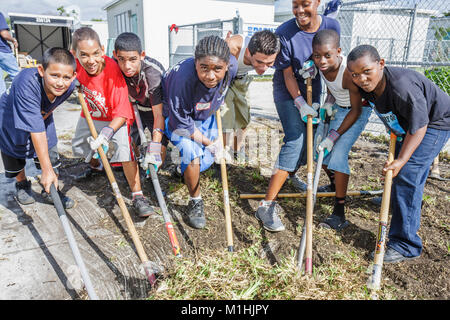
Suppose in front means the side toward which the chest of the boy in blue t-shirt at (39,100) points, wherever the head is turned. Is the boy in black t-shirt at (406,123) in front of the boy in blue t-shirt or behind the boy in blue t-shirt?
in front

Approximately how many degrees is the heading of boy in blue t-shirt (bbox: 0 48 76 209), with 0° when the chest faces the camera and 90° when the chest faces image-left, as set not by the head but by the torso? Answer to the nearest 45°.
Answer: approximately 315°

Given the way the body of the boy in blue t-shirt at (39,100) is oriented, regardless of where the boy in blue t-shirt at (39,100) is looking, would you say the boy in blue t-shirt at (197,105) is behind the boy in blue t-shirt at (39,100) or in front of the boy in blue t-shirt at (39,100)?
in front

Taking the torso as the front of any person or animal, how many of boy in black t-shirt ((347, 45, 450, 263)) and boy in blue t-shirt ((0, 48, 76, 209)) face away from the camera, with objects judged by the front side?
0

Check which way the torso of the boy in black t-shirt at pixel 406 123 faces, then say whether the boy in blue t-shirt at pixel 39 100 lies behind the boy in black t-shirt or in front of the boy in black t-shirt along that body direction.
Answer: in front

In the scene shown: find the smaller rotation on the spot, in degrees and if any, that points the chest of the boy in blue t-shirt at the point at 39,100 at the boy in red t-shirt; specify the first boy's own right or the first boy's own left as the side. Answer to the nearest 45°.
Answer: approximately 45° to the first boy's own left
